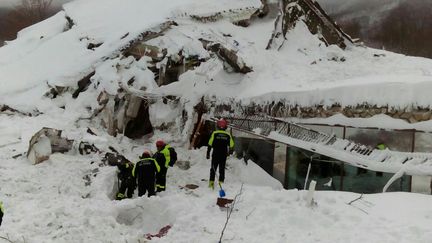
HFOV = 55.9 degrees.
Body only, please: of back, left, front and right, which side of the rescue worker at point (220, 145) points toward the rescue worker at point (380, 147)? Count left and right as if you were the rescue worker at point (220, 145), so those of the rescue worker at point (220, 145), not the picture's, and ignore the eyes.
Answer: right

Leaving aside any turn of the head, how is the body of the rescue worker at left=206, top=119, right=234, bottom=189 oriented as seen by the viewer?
away from the camera

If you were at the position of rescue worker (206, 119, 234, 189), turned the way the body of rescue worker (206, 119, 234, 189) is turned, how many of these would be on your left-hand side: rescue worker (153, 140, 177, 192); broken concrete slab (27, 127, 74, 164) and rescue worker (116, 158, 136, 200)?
3

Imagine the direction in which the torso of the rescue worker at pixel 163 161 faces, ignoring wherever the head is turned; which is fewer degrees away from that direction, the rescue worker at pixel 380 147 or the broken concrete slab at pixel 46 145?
the broken concrete slab

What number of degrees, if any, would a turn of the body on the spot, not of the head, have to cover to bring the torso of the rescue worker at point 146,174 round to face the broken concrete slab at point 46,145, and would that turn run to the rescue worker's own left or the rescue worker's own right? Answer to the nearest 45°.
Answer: approximately 45° to the rescue worker's own left

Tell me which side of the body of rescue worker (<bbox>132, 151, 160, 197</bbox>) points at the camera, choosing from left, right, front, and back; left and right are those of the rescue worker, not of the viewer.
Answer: back

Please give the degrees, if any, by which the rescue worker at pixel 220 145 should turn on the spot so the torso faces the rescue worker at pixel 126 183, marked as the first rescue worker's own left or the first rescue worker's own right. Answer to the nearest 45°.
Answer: approximately 90° to the first rescue worker's own left
